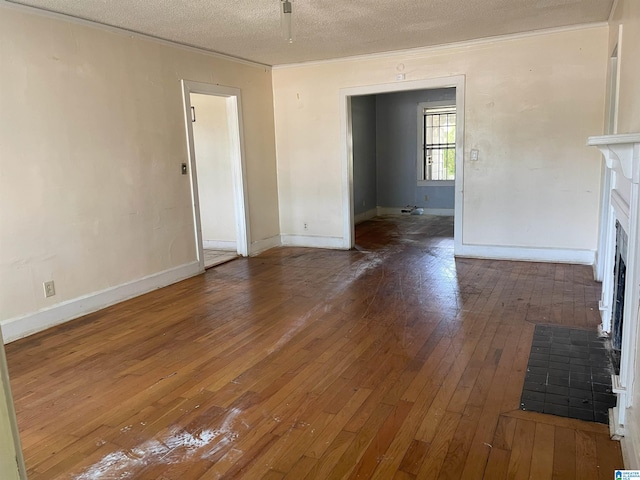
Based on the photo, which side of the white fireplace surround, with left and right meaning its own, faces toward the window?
right

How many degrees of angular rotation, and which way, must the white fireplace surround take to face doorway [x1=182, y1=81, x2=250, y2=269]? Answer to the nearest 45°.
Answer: approximately 45° to its right

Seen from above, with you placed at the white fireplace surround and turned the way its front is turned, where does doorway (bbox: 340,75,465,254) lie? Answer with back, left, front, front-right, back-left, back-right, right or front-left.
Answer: front-right

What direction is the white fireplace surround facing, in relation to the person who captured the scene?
facing to the left of the viewer

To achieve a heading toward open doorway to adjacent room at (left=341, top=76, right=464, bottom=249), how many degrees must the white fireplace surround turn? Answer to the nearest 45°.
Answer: approximately 45° to its right
